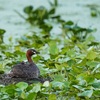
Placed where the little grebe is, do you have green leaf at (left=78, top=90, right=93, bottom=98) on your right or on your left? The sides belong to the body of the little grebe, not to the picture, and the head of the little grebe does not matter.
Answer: on your right

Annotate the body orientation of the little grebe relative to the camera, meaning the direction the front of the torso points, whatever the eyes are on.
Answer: to the viewer's right

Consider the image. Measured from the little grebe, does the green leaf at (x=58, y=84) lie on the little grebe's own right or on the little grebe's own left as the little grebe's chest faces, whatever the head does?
on the little grebe's own right

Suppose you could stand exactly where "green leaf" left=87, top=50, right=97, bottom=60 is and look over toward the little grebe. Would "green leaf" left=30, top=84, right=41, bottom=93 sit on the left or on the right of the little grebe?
left

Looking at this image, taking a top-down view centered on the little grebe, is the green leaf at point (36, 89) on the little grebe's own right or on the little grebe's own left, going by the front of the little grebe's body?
on the little grebe's own right

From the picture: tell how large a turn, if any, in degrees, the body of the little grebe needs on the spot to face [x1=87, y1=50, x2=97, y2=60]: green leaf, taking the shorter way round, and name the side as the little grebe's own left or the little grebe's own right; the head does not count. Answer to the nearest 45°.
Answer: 0° — it already faces it

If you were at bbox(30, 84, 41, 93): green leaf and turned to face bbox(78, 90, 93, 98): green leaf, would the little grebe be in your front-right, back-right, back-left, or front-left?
back-left

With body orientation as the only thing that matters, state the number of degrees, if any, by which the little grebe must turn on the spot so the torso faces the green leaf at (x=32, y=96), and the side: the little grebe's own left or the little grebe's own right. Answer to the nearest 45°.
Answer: approximately 90° to the little grebe's own right
